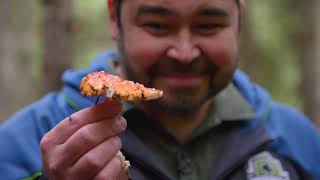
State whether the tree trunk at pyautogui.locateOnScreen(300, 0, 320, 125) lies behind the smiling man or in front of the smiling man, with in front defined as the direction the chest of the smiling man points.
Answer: behind

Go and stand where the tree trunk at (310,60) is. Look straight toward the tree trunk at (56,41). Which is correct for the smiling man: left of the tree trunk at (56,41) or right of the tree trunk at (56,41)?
left

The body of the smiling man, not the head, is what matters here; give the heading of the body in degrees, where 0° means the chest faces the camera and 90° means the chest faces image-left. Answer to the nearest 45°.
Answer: approximately 0°

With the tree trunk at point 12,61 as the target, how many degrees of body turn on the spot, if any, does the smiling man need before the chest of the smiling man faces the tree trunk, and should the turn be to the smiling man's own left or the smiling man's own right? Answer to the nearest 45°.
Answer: approximately 135° to the smiling man's own right

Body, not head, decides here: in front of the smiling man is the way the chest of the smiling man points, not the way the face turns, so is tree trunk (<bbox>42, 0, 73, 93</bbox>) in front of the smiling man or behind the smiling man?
behind
